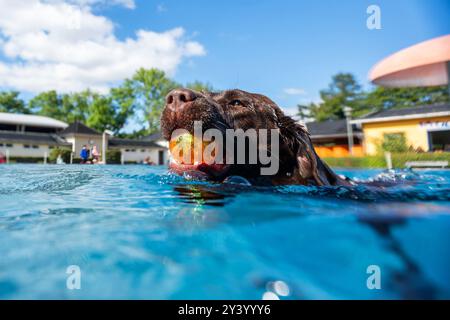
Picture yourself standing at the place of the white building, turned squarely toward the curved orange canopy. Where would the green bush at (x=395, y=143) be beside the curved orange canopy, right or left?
left

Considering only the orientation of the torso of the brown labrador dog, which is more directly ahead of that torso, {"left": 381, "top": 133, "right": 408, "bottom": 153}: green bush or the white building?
the white building

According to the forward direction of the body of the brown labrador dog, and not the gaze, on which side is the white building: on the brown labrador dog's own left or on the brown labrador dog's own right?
on the brown labrador dog's own right

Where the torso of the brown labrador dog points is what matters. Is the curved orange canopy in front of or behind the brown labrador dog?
behind

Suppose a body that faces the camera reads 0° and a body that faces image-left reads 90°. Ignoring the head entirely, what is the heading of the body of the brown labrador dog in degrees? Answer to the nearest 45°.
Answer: approximately 90°

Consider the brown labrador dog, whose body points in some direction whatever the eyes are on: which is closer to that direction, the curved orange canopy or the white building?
the white building
